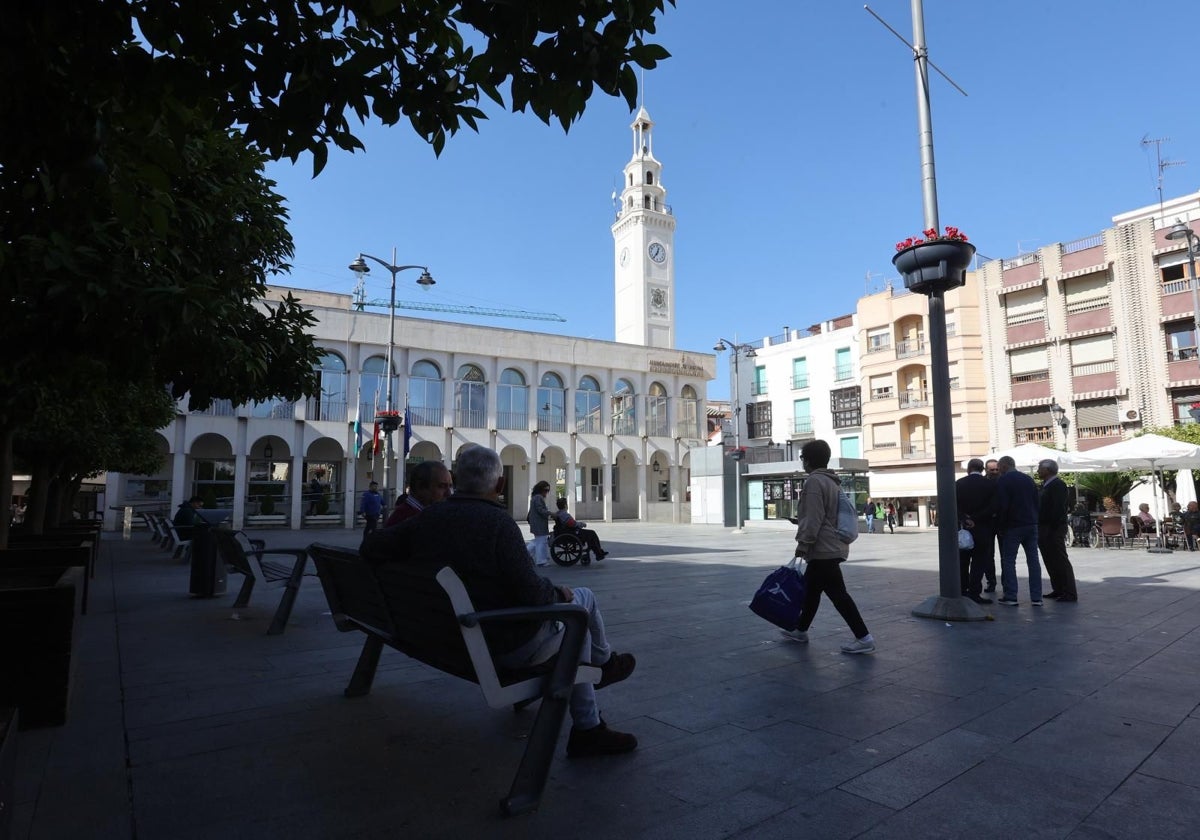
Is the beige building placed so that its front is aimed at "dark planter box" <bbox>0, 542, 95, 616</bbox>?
yes

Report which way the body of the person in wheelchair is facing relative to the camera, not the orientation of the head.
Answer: to the viewer's right

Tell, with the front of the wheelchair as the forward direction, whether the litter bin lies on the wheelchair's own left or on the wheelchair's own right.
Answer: on the wheelchair's own right

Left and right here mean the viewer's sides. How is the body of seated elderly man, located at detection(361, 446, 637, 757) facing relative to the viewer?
facing away from the viewer and to the right of the viewer

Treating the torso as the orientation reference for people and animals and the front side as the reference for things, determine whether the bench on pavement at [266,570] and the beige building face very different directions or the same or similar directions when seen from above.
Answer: very different directions

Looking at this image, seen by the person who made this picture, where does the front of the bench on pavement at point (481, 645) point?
facing away from the viewer and to the right of the viewer

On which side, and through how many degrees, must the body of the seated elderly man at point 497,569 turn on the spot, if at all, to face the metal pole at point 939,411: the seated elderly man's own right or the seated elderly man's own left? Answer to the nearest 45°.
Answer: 0° — they already face it

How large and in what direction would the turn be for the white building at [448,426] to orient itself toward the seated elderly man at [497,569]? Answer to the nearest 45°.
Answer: approximately 45° to its right

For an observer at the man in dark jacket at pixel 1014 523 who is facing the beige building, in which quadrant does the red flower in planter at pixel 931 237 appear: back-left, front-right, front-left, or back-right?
back-left
